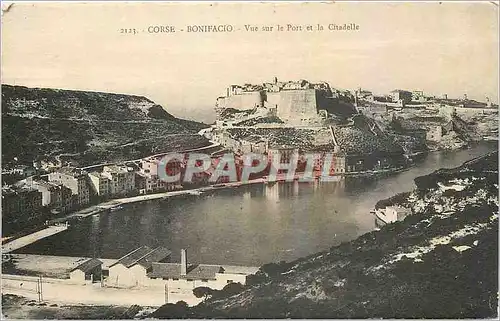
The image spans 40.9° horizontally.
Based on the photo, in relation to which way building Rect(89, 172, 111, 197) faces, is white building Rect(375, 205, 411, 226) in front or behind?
in front

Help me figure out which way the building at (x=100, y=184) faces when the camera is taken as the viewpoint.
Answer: facing the viewer and to the right of the viewer
